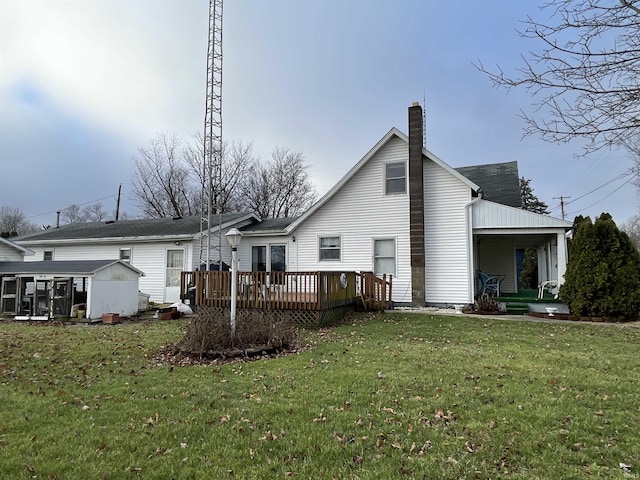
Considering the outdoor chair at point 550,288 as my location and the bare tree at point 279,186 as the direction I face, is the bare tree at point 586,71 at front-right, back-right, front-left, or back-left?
back-left

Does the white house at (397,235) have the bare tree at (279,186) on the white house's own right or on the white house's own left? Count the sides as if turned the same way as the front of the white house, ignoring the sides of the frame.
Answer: on the white house's own left

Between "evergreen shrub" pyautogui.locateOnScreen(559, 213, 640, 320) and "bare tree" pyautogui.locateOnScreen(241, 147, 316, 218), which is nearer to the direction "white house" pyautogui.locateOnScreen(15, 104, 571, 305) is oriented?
the evergreen shrub
